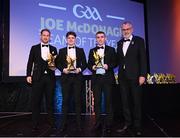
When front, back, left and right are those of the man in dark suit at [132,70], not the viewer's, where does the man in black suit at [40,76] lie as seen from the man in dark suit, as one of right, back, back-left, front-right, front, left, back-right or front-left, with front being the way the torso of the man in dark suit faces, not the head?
front-right

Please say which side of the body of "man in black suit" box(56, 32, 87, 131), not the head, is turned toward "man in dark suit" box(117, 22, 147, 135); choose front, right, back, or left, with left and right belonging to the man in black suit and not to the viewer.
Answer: left

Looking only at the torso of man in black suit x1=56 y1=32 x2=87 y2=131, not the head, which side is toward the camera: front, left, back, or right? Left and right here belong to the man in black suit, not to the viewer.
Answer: front

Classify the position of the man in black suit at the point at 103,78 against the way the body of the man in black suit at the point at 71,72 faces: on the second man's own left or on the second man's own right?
on the second man's own left

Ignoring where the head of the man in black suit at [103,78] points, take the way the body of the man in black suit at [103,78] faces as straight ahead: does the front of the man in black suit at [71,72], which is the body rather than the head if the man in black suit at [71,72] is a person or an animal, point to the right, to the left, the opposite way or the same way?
the same way

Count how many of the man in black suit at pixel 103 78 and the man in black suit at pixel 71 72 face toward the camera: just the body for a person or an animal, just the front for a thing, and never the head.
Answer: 2

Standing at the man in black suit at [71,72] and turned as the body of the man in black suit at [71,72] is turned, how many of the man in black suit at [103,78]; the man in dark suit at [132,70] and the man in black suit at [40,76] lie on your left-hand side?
2

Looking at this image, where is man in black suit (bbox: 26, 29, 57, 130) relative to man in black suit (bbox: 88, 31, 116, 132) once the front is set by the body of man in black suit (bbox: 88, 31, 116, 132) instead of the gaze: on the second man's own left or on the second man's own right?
on the second man's own right

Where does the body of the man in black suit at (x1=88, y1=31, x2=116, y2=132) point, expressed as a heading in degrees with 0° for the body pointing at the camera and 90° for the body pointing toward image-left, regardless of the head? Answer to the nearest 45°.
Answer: approximately 0°
